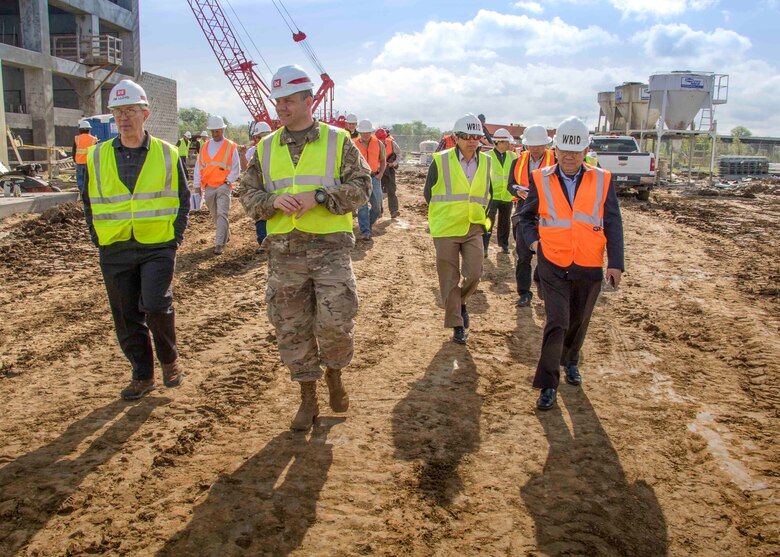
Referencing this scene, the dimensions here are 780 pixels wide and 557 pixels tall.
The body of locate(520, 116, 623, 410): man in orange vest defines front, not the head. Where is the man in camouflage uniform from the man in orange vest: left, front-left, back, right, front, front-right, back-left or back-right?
front-right

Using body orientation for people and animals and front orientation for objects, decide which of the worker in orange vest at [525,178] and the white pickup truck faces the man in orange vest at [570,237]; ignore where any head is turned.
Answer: the worker in orange vest

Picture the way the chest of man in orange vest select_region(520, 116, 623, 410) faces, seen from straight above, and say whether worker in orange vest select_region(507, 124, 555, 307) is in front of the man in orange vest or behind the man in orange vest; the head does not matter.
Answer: behind

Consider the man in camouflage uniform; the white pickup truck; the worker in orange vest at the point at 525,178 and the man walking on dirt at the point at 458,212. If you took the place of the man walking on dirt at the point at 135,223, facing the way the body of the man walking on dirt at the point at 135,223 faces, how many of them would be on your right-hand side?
0

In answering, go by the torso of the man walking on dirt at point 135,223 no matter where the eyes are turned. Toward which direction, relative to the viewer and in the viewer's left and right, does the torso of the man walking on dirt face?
facing the viewer

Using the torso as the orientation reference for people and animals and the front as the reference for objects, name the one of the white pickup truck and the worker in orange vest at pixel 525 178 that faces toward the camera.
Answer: the worker in orange vest

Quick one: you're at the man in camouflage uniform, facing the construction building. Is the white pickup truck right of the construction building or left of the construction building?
right

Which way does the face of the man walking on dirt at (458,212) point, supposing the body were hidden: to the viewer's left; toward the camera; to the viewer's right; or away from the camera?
toward the camera

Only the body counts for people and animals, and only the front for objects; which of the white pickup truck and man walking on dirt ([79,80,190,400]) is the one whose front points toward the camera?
the man walking on dirt

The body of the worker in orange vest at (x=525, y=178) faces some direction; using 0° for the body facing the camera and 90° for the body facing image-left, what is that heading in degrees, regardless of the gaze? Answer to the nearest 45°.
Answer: approximately 0°

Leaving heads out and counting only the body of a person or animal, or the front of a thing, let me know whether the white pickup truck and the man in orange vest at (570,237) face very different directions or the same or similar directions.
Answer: very different directions

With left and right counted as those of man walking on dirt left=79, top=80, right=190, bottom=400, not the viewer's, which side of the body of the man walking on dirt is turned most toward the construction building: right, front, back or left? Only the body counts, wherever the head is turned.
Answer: back

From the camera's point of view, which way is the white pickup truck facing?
away from the camera

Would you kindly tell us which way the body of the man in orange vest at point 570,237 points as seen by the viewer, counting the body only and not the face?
toward the camera

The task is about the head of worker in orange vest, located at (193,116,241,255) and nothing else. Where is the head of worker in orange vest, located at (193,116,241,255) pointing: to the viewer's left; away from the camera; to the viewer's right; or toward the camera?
toward the camera

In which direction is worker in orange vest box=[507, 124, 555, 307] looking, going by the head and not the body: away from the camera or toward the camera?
toward the camera

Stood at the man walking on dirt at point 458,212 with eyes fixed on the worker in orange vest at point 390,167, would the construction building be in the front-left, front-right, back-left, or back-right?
front-left
